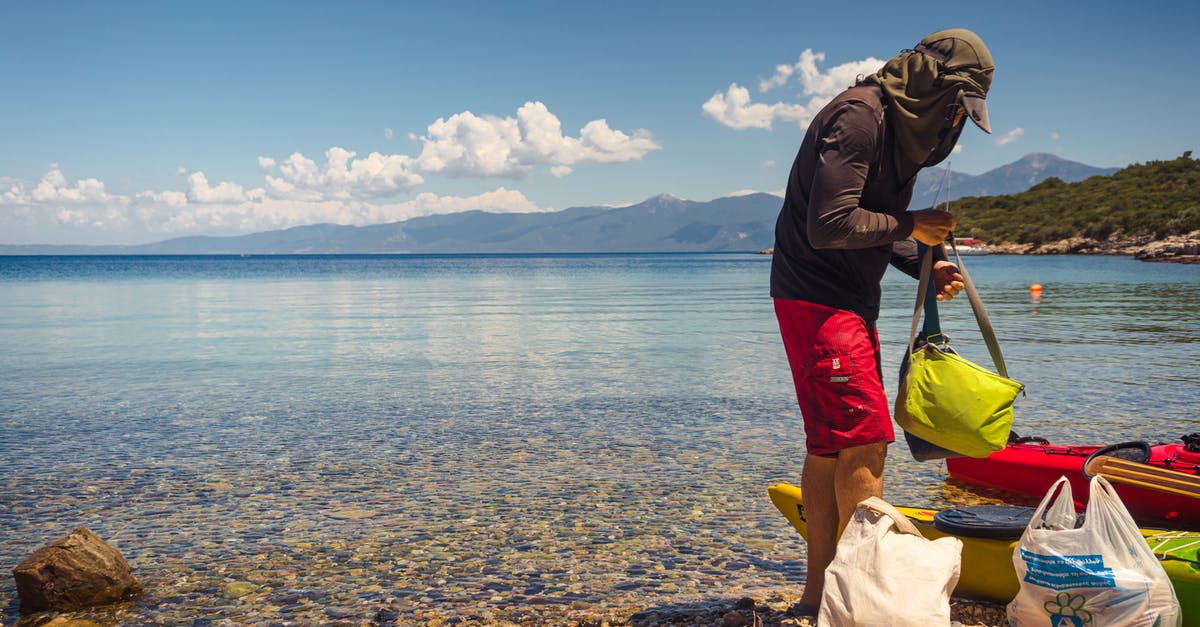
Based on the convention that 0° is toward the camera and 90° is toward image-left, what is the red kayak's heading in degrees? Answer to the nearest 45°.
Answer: approximately 90°

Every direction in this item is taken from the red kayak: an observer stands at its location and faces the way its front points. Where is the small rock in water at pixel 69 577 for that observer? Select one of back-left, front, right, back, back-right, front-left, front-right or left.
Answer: front-left

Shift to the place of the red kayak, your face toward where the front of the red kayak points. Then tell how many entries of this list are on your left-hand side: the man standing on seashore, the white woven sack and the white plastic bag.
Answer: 3

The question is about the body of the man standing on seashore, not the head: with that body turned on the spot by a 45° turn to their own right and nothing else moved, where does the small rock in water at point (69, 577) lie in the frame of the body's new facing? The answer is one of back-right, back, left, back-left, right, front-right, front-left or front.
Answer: back-right

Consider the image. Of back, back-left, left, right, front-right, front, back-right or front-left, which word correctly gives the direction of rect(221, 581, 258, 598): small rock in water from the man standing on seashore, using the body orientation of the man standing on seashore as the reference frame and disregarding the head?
back

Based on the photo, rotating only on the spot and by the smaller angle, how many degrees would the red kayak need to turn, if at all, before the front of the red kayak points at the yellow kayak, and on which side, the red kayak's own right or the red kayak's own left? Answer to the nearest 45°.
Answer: approximately 90° to the red kayak's own left

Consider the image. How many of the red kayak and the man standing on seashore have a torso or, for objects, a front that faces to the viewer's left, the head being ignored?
1

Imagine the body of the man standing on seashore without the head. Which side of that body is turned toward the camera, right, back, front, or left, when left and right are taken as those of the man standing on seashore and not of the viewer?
right

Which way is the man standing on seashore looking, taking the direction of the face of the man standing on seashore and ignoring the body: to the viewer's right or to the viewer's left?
to the viewer's right

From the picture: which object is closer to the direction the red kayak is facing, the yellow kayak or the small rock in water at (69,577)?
the small rock in water

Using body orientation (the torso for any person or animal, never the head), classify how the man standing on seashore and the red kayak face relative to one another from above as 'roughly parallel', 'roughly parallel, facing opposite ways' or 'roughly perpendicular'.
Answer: roughly parallel, facing opposite ways

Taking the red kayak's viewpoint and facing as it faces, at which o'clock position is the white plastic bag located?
The white plastic bag is roughly at 9 o'clock from the red kayak.

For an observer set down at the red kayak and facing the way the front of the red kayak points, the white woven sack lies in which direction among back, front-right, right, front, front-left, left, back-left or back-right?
left

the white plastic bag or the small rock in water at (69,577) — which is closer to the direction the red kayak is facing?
the small rock in water
